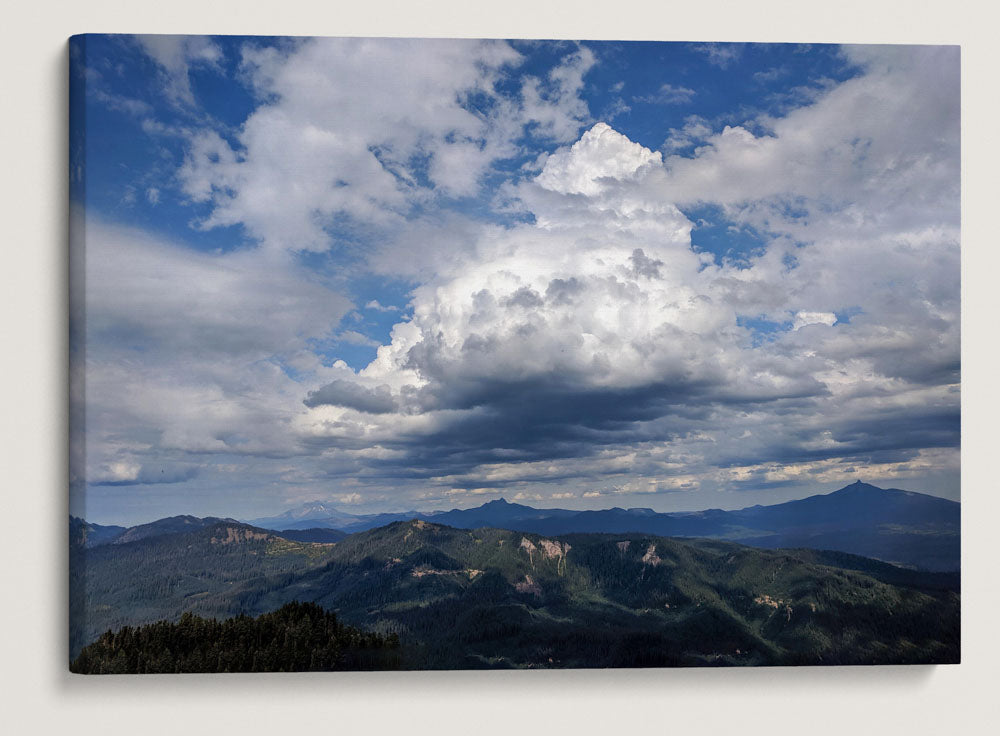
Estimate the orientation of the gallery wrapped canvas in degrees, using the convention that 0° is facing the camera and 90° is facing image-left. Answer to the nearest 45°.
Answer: approximately 0°
